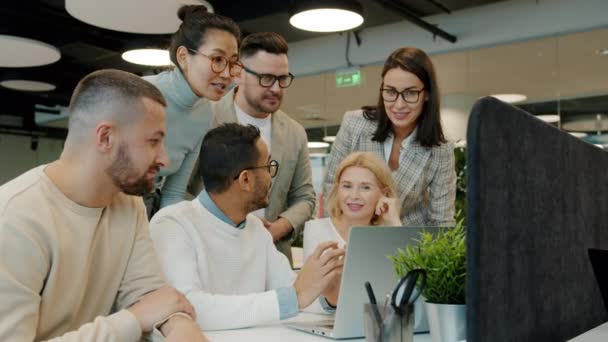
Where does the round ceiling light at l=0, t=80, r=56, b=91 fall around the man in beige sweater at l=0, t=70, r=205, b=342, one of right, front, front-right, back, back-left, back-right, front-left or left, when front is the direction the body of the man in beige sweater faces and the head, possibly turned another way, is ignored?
back-left

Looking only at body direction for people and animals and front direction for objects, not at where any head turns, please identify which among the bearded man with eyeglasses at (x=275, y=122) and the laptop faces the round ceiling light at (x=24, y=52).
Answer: the laptop

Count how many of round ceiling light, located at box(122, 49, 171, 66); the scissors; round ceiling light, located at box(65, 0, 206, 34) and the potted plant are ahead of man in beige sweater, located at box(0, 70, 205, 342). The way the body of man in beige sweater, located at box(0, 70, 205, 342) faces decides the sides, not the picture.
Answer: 2

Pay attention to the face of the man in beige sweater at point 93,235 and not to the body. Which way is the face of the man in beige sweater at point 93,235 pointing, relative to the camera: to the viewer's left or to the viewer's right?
to the viewer's right

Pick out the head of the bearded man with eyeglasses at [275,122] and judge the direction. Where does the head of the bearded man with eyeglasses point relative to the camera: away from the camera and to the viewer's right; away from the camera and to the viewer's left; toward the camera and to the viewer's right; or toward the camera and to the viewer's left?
toward the camera and to the viewer's right

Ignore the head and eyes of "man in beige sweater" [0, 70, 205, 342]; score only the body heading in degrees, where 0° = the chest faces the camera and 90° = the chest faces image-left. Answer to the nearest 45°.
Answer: approximately 315°

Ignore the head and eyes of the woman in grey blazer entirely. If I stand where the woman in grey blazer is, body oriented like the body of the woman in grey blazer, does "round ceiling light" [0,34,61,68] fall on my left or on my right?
on my right

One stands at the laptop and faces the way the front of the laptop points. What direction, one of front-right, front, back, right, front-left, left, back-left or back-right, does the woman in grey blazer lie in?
front-right

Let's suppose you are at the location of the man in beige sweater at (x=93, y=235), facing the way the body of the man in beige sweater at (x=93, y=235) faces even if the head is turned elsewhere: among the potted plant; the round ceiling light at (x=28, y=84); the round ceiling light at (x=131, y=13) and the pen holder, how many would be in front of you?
2
